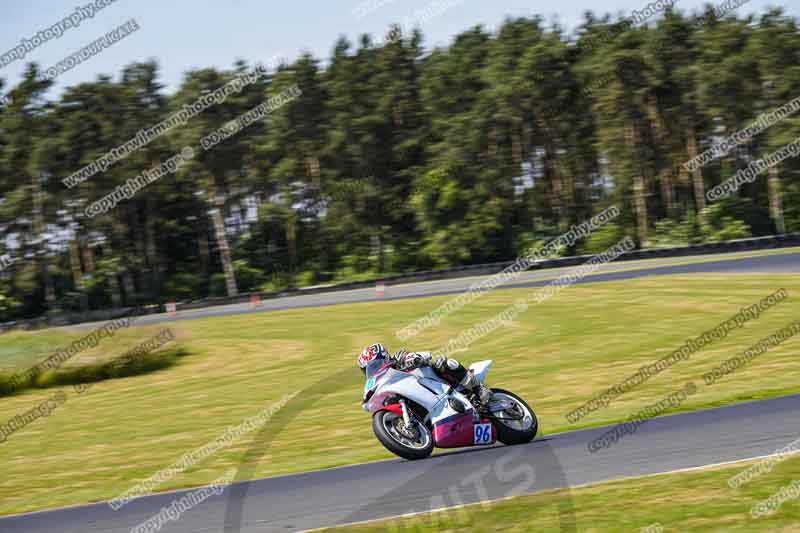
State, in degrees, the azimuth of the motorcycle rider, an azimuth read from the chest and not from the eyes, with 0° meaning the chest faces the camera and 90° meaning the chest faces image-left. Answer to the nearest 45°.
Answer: approximately 90°
